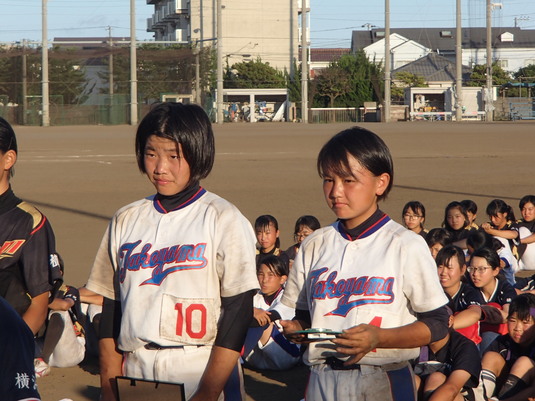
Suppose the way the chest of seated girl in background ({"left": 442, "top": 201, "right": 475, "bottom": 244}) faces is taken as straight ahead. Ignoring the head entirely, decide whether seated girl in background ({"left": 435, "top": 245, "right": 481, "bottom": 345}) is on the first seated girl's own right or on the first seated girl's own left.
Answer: on the first seated girl's own left

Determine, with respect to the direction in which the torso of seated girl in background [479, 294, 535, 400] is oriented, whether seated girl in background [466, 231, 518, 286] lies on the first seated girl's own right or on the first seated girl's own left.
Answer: on the first seated girl's own right

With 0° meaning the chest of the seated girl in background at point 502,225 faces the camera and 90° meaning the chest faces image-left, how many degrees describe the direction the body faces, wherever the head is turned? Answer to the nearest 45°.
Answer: approximately 45°

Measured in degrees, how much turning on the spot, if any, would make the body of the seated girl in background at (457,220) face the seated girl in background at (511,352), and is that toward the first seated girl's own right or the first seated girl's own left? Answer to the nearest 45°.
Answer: approximately 45° to the first seated girl's own left

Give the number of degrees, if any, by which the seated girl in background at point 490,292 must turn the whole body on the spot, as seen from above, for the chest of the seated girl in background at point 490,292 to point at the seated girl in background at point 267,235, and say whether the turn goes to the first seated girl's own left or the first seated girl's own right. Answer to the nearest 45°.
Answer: approximately 90° to the first seated girl's own right

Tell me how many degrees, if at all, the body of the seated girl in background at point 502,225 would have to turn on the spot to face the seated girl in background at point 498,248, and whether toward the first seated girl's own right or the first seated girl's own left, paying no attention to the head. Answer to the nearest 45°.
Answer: approximately 45° to the first seated girl's own left

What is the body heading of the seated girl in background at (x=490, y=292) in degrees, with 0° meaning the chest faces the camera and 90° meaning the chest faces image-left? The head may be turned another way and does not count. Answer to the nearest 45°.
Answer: approximately 45°

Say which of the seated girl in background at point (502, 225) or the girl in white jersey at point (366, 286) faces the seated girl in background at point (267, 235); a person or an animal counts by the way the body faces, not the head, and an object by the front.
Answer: the seated girl in background at point (502, 225)
